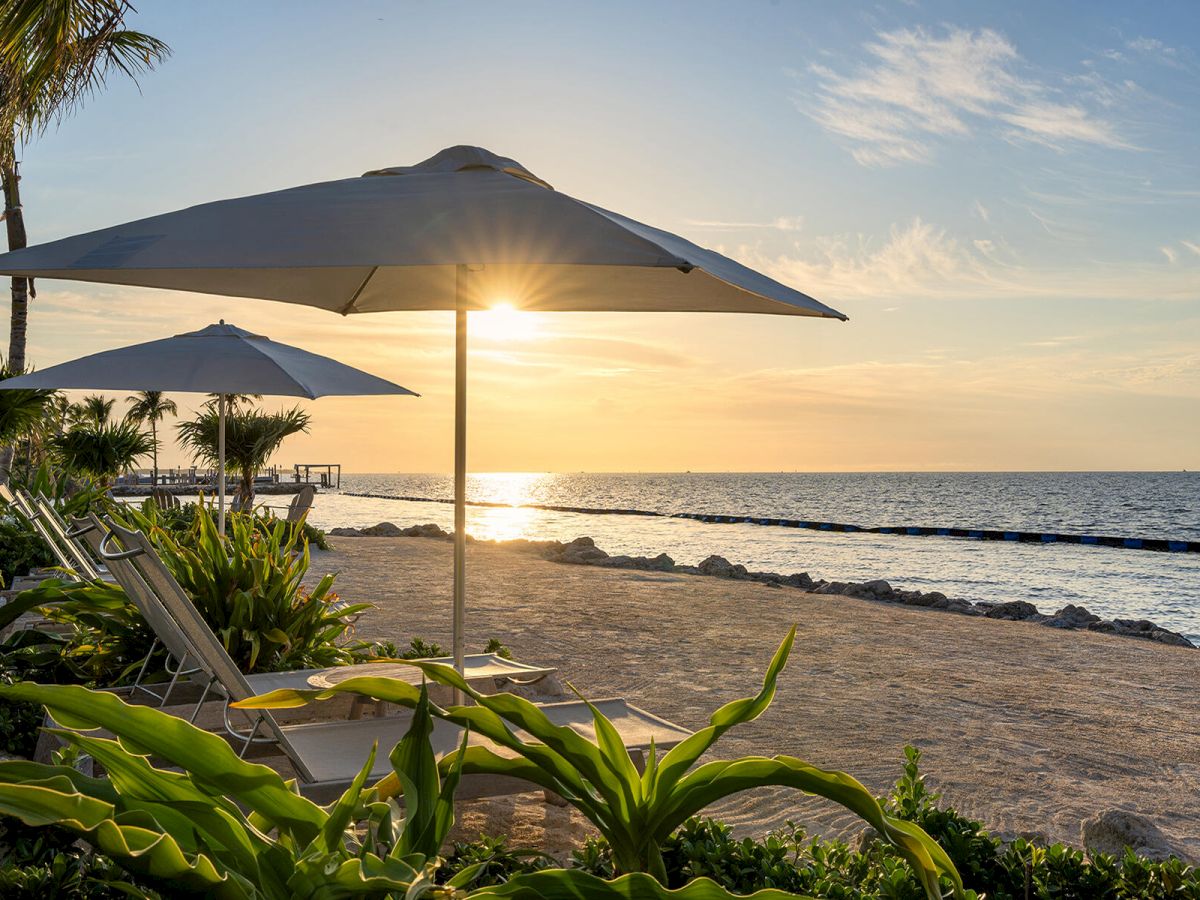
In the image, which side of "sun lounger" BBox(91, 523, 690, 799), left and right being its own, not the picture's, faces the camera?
right

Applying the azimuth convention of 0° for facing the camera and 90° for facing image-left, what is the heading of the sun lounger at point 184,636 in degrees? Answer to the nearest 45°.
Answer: approximately 270°

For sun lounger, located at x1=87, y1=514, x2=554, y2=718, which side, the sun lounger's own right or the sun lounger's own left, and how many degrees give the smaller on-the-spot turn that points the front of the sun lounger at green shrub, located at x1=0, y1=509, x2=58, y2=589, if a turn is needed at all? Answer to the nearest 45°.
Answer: approximately 90° to the sun lounger's own left

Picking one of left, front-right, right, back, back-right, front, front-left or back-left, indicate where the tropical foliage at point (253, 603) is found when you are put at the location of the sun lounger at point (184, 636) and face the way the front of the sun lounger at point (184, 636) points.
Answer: left

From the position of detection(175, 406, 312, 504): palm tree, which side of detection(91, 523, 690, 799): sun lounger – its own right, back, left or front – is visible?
left

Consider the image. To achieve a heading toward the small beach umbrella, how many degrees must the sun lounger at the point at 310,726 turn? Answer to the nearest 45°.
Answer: approximately 90° to its left

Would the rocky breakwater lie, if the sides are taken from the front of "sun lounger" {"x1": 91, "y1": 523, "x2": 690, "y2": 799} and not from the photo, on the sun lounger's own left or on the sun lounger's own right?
on the sun lounger's own left

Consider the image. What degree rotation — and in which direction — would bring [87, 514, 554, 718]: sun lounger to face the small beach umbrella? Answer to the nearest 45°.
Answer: approximately 90° to its left

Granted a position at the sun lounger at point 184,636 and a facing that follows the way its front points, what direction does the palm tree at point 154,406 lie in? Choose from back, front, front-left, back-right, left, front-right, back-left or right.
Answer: left
